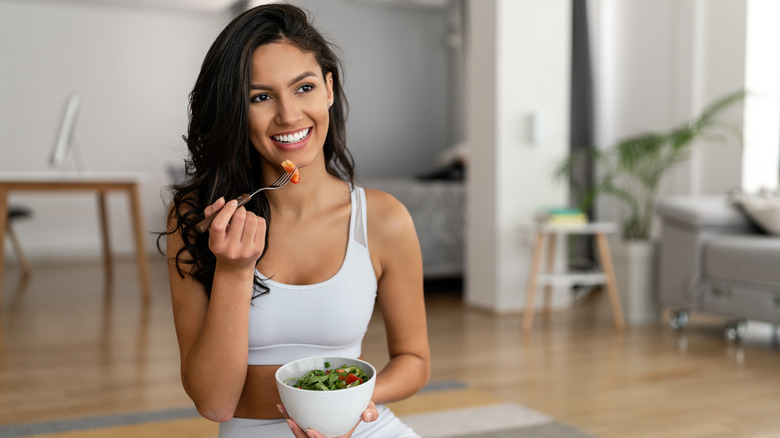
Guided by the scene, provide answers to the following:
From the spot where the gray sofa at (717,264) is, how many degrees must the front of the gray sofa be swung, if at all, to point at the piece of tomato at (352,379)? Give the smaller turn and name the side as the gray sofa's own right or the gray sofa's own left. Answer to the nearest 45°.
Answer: approximately 45° to the gray sofa's own left

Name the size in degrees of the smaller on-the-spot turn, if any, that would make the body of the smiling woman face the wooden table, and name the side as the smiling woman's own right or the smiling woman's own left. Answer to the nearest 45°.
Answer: approximately 180°

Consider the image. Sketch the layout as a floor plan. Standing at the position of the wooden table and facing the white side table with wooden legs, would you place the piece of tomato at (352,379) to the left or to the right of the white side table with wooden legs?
right

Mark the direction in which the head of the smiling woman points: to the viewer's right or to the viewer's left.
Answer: to the viewer's right

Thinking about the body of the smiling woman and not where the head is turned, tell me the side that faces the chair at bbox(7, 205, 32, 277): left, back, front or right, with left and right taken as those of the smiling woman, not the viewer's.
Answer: back

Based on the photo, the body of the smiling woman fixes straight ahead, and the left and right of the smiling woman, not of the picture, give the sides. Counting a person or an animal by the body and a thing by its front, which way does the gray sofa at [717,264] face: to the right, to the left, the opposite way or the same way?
to the right

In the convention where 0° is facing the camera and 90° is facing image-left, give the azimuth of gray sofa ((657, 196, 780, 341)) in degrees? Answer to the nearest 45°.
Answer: approximately 45°

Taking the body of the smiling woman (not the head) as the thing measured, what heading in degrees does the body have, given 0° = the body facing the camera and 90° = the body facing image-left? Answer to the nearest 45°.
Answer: approximately 0°

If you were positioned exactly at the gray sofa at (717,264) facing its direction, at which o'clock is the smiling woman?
The smiling woman is roughly at 11 o'clock from the gray sofa.

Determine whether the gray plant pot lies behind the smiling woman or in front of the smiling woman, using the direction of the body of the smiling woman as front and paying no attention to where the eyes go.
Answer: behind

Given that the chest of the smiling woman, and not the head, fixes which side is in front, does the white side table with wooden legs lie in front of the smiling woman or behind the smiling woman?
behind
